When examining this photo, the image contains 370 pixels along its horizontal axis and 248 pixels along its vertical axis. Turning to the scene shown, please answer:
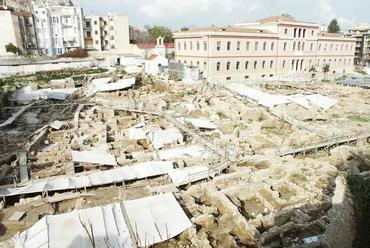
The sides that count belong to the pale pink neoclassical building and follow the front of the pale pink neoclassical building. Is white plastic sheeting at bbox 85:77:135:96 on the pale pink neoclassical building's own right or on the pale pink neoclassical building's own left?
on the pale pink neoclassical building's own right

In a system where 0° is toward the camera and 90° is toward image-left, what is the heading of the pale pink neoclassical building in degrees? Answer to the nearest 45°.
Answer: approximately 315°

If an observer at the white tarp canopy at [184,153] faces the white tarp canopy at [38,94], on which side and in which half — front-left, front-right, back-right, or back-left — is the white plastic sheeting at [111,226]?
back-left

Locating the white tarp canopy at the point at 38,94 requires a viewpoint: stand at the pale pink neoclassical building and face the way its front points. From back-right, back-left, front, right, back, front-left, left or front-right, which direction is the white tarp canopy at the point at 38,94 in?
right

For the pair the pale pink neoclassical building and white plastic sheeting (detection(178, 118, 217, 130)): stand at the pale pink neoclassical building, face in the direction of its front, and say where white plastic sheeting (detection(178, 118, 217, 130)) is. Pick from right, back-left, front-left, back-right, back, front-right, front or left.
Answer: front-right

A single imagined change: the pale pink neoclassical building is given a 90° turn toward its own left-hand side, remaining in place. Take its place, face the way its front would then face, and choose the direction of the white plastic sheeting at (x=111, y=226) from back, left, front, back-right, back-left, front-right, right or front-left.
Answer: back-right

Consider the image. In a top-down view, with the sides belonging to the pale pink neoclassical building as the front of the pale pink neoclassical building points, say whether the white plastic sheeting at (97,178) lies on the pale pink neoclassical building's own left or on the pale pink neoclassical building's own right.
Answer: on the pale pink neoclassical building's own right

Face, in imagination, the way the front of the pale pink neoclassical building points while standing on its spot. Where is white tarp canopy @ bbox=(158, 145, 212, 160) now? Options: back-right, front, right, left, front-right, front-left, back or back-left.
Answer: front-right

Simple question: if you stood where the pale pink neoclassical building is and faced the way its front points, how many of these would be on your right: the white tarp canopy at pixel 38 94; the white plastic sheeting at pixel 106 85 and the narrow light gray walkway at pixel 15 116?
3
